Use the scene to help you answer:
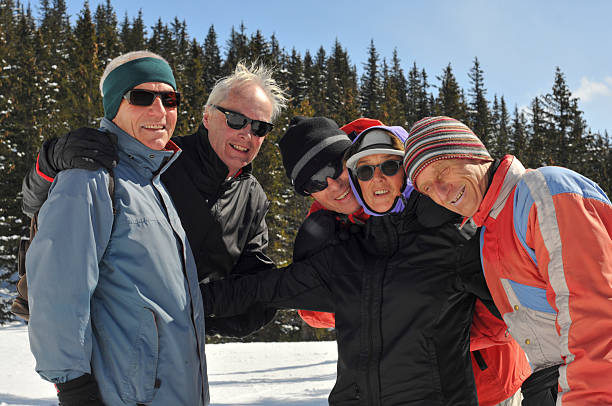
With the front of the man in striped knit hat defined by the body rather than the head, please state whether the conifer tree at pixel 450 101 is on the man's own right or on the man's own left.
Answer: on the man's own right

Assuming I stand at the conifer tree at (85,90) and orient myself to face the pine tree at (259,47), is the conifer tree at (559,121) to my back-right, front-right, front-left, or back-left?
front-right

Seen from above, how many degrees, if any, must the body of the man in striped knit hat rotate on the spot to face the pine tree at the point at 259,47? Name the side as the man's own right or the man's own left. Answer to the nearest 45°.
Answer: approximately 90° to the man's own right

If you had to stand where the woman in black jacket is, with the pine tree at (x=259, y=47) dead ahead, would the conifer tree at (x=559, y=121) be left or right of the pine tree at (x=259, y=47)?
right

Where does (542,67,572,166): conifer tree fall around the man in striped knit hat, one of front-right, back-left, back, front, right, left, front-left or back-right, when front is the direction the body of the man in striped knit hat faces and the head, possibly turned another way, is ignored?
back-right

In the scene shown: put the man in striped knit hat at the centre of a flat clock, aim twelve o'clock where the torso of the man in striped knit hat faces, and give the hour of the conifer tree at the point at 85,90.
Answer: The conifer tree is roughly at 3 o'clock from the man in striped knit hat.

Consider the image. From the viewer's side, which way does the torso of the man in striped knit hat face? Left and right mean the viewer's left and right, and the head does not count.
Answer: facing the viewer and to the left of the viewer

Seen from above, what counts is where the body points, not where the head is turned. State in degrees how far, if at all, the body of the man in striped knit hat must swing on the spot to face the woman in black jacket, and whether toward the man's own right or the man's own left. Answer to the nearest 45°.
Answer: approximately 90° to the man's own right

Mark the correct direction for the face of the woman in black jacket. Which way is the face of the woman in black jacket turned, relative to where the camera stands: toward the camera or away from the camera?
toward the camera

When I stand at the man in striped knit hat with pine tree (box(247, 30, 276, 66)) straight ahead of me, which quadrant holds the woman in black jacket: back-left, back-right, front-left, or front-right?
front-left

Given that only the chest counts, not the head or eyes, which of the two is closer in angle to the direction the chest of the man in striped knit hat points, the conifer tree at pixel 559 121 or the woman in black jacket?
the woman in black jacket

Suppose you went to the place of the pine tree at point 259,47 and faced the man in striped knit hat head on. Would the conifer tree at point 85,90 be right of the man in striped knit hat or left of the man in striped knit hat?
right
